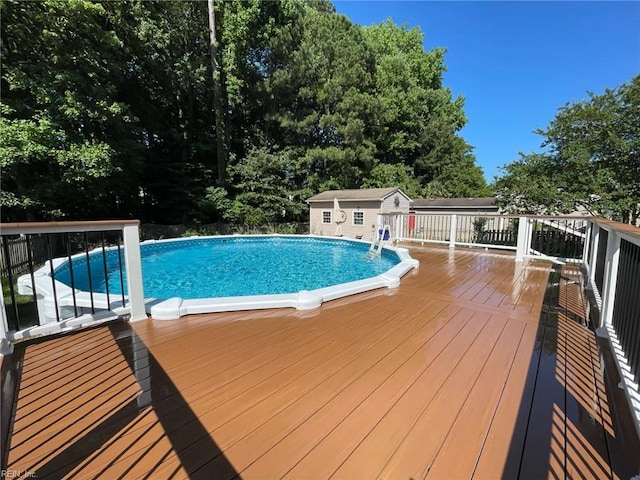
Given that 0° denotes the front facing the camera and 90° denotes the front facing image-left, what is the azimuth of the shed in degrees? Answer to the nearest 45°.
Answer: approximately 315°

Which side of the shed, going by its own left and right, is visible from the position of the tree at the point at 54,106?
right

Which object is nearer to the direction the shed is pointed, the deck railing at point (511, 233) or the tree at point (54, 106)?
the deck railing

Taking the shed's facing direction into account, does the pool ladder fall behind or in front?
in front

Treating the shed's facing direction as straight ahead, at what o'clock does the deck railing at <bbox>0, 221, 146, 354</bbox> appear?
The deck railing is roughly at 2 o'clock from the shed.

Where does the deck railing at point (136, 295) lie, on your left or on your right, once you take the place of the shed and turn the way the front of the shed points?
on your right

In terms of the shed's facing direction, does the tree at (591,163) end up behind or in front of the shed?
in front
